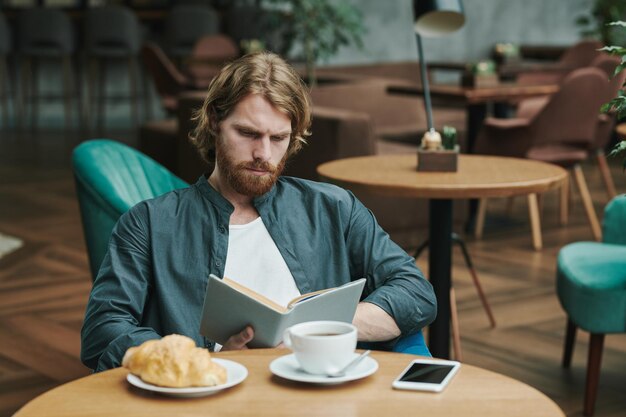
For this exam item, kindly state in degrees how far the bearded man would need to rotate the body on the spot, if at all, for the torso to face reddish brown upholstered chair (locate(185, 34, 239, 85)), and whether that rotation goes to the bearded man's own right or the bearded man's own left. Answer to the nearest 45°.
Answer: approximately 180°

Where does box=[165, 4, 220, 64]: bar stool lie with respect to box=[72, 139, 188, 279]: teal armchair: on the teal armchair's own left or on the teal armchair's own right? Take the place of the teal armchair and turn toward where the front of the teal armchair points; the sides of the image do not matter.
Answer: on the teal armchair's own left

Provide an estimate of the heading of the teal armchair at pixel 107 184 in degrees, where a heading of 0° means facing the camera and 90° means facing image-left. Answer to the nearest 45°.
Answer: approximately 315°

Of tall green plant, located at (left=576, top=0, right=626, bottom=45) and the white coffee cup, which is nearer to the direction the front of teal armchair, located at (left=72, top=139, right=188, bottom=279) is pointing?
the white coffee cup

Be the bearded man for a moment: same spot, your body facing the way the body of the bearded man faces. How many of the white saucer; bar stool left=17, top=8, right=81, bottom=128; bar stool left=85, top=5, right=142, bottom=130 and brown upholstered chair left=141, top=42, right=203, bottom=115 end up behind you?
3

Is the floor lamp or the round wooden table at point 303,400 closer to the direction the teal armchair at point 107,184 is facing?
the round wooden table

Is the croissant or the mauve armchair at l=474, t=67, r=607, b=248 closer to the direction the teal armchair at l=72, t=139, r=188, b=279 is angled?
the croissant

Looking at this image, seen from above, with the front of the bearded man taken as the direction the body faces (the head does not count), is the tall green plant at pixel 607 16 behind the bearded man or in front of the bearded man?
behind
